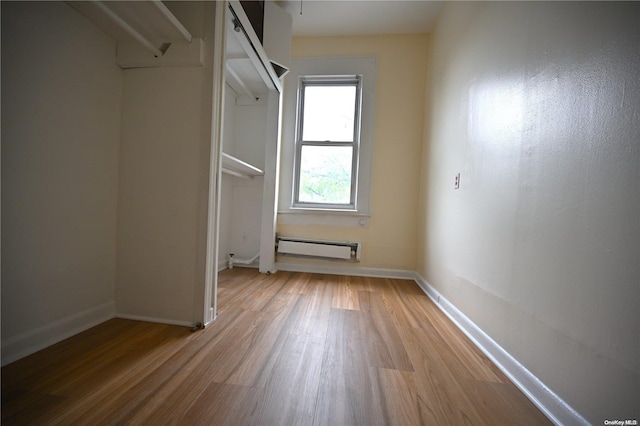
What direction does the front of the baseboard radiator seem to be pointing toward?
toward the camera
